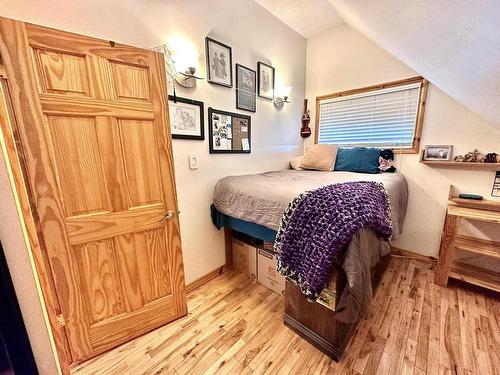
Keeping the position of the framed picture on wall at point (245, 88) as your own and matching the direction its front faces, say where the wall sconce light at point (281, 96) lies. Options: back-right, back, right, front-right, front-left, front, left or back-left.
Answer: left

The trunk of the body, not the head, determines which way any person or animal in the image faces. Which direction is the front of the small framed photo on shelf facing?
toward the camera

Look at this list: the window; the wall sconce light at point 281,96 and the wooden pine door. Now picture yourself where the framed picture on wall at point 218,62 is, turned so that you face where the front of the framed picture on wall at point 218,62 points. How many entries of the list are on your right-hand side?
1

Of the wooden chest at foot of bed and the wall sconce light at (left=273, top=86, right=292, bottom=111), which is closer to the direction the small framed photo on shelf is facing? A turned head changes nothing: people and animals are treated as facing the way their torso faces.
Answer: the wooden chest at foot of bed

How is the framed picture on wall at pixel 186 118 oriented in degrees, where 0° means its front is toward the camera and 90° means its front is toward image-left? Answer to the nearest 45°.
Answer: approximately 315°

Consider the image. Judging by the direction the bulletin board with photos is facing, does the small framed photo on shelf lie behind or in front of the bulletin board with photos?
in front

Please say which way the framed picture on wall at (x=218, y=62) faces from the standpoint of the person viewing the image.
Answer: facing the viewer and to the right of the viewer

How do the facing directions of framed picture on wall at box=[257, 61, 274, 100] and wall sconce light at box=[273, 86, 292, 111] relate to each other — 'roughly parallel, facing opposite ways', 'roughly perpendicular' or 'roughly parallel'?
roughly parallel

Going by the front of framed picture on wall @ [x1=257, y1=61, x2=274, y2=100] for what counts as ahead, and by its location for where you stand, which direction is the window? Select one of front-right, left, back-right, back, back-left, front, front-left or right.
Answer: front-left

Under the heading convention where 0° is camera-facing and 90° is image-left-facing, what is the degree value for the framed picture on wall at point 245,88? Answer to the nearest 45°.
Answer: approximately 315°

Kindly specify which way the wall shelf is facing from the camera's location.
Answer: facing the viewer
